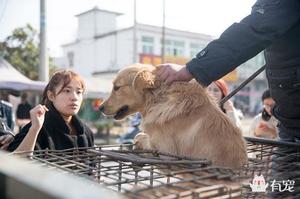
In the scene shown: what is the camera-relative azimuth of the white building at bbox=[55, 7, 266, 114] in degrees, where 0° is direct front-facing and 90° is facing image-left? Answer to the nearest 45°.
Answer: approximately 315°

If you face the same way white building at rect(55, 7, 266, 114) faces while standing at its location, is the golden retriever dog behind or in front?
in front

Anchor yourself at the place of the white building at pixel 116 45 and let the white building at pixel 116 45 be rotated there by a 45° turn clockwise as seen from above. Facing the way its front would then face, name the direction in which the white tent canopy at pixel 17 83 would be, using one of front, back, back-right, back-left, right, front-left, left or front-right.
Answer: front

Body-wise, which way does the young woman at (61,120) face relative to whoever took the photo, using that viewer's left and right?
facing the viewer and to the right of the viewer

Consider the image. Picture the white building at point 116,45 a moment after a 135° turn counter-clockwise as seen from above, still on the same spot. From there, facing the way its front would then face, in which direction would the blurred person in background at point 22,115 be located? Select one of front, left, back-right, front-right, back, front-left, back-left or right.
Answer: back

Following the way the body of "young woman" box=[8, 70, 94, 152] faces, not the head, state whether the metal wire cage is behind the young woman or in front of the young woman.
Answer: in front

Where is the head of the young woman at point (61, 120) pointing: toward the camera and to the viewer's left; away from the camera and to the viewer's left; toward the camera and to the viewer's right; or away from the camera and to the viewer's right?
toward the camera and to the viewer's right

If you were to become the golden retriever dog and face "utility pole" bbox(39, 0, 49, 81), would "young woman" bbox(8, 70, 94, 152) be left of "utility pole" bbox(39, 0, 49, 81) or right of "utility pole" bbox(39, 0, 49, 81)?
left

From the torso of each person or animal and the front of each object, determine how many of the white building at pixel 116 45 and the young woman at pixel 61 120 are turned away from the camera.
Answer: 0

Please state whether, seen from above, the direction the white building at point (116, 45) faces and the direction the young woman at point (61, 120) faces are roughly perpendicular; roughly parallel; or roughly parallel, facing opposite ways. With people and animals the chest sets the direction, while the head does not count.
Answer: roughly parallel
